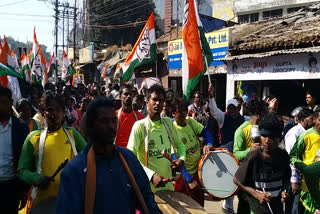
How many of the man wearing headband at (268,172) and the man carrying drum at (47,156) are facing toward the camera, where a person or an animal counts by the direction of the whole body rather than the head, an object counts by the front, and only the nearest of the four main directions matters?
2

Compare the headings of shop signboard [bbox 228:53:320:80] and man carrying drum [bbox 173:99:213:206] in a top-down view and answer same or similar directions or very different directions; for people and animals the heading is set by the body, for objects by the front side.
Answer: same or similar directions

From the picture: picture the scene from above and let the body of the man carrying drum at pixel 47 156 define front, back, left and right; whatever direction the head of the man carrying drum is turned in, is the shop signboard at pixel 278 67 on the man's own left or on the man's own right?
on the man's own left

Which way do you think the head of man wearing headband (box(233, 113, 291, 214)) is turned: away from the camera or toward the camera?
toward the camera

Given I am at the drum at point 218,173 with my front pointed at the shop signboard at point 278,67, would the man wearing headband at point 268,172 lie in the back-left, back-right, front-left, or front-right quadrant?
back-right

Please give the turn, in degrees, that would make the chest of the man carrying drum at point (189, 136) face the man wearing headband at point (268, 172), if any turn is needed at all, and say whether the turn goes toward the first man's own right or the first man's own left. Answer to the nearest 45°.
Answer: approximately 90° to the first man's own left

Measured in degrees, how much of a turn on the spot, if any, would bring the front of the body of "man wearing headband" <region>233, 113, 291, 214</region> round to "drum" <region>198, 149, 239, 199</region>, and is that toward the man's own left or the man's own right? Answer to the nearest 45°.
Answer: approximately 135° to the man's own right

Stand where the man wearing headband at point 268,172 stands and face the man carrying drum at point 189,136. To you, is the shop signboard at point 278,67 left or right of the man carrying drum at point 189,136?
right

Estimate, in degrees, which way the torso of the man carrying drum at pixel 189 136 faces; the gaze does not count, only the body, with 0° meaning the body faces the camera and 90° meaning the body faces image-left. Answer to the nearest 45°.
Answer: approximately 45°

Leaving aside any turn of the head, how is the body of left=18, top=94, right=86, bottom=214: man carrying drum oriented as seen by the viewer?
toward the camera

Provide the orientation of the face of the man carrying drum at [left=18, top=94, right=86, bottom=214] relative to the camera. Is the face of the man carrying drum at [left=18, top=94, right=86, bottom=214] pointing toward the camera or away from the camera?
toward the camera

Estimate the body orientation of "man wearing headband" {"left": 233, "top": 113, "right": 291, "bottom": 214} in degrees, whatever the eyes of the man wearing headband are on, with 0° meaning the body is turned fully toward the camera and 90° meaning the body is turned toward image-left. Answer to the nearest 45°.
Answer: approximately 0°

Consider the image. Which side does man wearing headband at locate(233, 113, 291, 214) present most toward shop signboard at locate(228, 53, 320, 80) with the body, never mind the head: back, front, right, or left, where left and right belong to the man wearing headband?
back

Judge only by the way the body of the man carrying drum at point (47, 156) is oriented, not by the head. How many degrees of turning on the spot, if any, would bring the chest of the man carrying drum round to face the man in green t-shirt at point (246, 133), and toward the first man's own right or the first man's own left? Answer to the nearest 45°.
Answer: approximately 90° to the first man's own left
